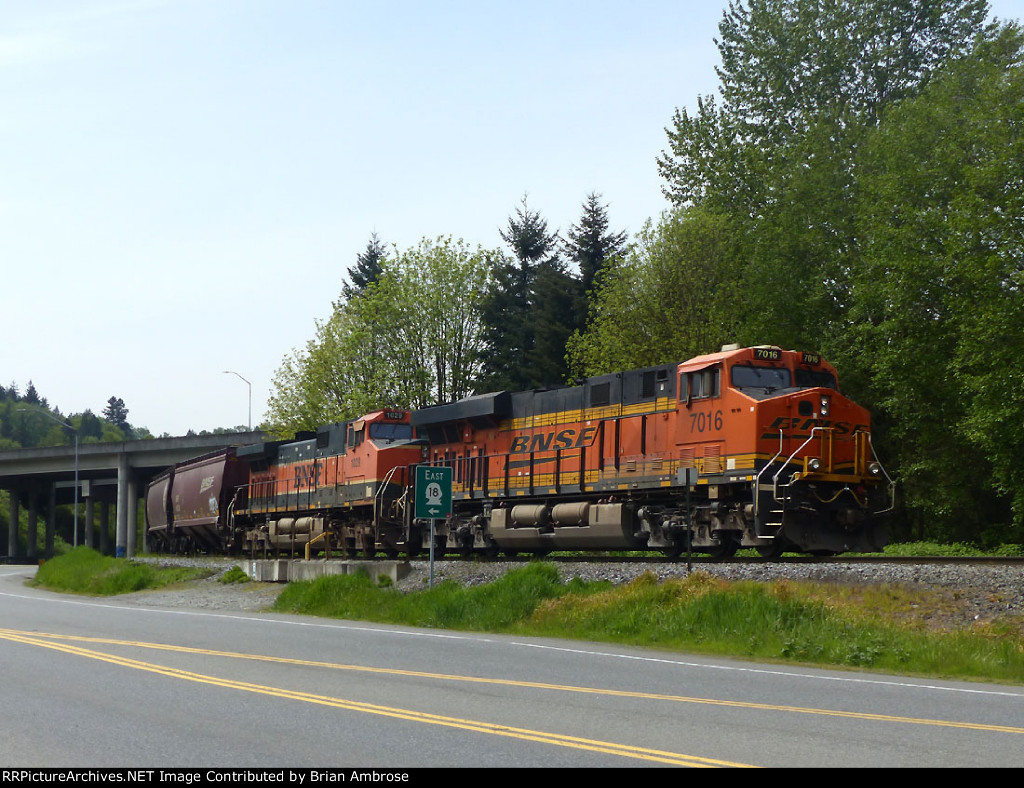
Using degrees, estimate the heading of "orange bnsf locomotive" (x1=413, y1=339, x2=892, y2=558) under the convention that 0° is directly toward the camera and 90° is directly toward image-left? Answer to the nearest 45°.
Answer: approximately 315°

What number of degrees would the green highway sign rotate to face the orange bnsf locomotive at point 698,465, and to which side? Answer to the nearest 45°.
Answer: approximately 90° to its left

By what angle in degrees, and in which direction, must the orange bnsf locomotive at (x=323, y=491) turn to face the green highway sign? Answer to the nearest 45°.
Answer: approximately 45° to its right

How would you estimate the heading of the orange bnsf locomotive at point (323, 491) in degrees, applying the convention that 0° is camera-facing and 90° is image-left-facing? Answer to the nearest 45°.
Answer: approximately 315°

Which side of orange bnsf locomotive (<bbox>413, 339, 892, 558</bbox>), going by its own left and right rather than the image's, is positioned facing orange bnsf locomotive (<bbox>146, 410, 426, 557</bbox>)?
back

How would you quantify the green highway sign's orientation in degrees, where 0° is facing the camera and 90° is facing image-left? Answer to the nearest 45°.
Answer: approximately 0°
